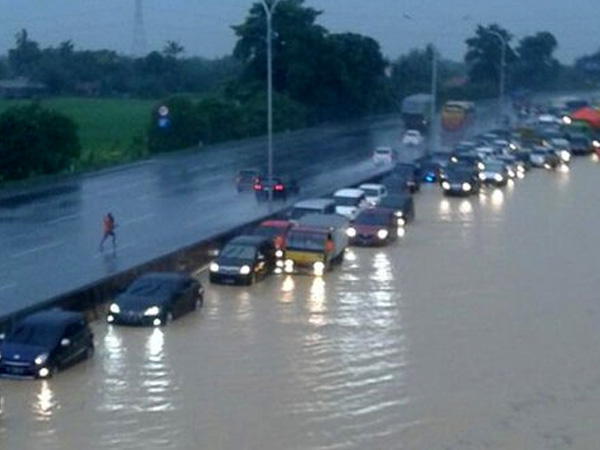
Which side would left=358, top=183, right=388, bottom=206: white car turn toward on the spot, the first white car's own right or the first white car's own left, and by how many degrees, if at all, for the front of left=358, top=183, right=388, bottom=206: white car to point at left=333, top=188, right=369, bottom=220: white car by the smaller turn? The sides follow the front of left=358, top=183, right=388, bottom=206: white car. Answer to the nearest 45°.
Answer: approximately 45° to the first white car's own left

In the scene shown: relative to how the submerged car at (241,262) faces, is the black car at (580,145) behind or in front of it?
behind

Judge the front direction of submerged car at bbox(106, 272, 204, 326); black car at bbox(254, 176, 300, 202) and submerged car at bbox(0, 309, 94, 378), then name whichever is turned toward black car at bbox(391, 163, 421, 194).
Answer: black car at bbox(254, 176, 300, 202)

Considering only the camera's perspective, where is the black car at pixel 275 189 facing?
facing away from the viewer and to the right of the viewer

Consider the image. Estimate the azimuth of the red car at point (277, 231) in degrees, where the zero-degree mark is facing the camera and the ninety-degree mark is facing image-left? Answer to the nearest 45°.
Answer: approximately 45°

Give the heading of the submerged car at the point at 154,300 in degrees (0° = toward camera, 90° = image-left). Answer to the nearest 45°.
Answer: approximately 45°

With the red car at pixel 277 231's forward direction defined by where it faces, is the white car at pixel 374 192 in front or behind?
behind

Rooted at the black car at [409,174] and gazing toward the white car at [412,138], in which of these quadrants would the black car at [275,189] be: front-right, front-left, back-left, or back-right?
back-left

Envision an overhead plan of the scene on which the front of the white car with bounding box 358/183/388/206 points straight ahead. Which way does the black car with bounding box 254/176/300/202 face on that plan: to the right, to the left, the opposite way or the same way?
the opposite way

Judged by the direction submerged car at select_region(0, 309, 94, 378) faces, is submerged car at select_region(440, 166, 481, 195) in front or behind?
behind

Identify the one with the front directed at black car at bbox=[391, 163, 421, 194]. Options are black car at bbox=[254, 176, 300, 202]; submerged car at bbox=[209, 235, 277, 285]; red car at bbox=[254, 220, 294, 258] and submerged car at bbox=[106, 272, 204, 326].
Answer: black car at bbox=[254, 176, 300, 202]

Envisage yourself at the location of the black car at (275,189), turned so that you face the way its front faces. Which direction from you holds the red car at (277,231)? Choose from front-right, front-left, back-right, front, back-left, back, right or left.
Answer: back-right

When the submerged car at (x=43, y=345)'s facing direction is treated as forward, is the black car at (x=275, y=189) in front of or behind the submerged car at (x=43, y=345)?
behind

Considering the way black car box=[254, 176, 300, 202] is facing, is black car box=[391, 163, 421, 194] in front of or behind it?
in front

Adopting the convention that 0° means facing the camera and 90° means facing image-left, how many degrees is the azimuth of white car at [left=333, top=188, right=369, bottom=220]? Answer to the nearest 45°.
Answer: approximately 45°
